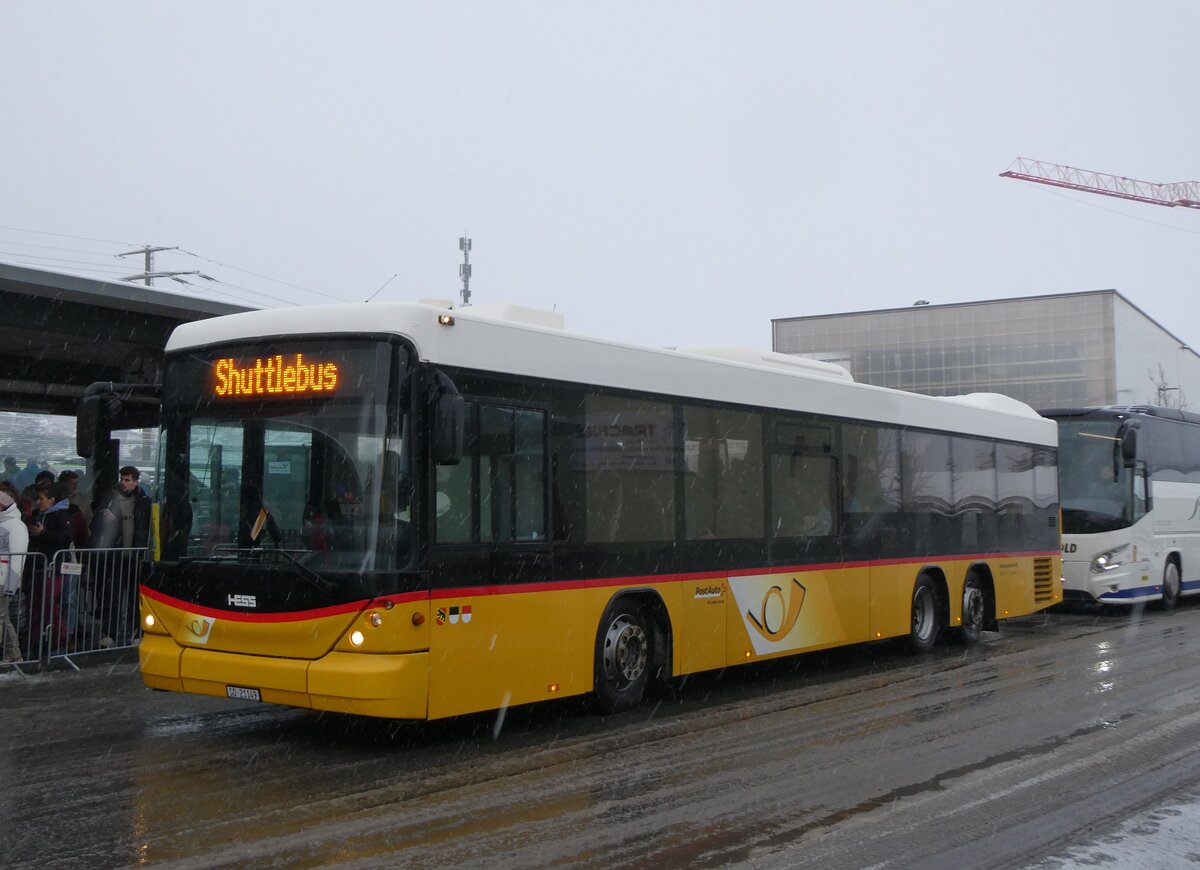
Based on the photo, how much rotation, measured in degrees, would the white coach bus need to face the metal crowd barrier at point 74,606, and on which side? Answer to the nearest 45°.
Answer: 0° — it already faces it

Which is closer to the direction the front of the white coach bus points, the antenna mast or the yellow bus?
the yellow bus

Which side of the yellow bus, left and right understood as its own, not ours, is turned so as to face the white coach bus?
back

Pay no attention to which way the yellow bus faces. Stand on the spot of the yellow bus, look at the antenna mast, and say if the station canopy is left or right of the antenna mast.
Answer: left

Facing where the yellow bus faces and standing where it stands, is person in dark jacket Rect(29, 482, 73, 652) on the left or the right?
on its right

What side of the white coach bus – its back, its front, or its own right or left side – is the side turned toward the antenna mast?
right

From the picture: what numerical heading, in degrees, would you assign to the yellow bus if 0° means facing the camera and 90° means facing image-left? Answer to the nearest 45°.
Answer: approximately 45°

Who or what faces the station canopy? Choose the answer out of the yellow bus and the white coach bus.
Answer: the white coach bus

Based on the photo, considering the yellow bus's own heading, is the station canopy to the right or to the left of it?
on its right

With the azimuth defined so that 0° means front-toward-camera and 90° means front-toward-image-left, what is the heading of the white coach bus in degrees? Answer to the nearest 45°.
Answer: approximately 45°
